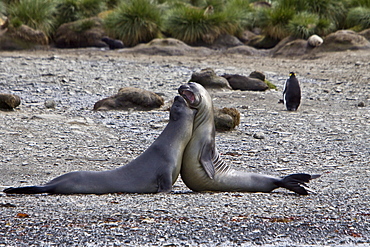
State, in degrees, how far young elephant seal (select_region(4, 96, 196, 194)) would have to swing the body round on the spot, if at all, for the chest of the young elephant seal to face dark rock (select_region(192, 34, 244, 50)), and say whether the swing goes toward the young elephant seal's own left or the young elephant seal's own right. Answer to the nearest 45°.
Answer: approximately 90° to the young elephant seal's own left

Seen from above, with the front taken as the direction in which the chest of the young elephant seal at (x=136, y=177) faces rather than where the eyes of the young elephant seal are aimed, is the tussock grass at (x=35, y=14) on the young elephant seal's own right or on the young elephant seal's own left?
on the young elephant seal's own left

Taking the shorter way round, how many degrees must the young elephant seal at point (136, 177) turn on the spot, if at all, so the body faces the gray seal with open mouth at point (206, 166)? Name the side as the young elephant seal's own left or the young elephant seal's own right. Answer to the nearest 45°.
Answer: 0° — it already faces it

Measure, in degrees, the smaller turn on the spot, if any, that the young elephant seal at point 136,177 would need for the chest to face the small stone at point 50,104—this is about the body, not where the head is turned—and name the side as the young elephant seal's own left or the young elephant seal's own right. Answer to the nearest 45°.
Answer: approximately 90° to the young elephant seal's own left

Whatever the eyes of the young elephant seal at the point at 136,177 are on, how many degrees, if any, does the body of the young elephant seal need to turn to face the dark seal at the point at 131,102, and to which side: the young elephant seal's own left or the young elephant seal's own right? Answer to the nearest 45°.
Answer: approximately 90° to the young elephant seal's own left

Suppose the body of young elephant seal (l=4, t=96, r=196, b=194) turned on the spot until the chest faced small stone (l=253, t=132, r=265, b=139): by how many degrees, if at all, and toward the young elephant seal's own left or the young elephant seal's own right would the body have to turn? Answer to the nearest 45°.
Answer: approximately 45° to the young elephant seal's own left

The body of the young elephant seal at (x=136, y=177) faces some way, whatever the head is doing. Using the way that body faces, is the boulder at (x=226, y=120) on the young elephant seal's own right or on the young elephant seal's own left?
on the young elephant seal's own left

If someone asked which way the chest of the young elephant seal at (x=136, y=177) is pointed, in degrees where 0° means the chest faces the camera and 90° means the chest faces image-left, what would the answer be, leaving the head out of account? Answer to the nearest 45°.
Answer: approximately 270°

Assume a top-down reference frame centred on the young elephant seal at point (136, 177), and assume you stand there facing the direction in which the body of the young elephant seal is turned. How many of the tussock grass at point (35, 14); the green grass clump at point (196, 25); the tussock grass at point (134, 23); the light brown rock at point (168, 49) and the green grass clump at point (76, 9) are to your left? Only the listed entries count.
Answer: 5

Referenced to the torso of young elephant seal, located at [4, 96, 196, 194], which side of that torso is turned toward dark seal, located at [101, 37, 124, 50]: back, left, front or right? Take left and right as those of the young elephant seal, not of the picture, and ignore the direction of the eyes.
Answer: left

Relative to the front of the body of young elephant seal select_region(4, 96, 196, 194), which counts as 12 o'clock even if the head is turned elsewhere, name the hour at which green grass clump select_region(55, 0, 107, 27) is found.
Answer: The green grass clump is roughly at 9 o'clock from the young elephant seal.
